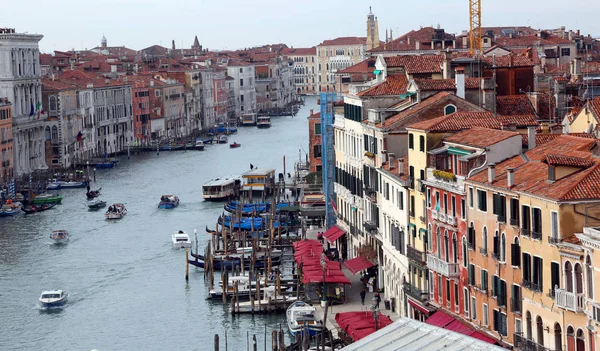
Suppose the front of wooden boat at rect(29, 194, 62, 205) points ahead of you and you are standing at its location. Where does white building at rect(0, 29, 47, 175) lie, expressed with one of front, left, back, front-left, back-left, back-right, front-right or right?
left

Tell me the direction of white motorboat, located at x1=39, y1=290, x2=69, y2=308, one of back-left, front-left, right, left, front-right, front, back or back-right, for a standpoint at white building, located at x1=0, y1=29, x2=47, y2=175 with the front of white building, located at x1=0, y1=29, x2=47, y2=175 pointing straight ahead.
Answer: front-right

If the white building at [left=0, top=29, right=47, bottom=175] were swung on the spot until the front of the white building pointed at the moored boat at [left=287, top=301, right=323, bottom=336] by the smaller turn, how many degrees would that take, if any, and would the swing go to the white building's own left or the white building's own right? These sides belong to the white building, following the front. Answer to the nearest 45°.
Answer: approximately 45° to the white building's own right

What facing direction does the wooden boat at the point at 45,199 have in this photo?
to the viewer's right

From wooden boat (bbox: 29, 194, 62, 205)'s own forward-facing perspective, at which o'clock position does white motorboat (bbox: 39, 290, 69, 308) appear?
The white motorboat is roughly at 3 o'clock from the wooden boat.

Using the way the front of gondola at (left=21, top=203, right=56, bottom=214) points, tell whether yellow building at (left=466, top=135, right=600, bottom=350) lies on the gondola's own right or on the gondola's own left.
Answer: on the gondola's own right

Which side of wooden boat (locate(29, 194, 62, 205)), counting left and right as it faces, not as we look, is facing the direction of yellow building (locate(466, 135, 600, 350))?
right

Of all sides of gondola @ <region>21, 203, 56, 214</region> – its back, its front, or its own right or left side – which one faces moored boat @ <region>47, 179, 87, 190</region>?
left

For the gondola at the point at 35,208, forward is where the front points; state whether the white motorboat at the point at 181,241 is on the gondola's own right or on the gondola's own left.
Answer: on the gondola's own right

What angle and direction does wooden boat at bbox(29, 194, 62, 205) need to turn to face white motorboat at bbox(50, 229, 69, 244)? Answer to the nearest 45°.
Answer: approximately 90° to its right

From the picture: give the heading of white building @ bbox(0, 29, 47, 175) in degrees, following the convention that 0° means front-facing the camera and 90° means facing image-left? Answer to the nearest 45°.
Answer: approximately 315°

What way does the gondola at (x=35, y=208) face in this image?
to the viewer's right
